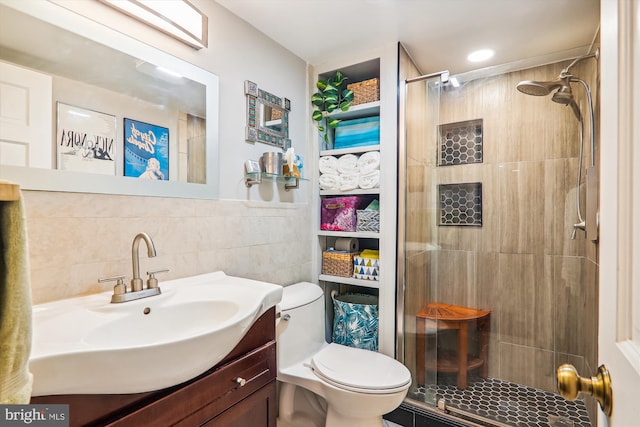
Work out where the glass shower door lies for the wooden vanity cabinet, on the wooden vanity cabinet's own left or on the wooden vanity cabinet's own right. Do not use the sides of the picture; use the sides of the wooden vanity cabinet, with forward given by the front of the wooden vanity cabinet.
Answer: on the wooden vanity cabinet's own left

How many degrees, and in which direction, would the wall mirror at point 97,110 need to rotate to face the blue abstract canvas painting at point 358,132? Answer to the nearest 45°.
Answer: approximately 45° to its left

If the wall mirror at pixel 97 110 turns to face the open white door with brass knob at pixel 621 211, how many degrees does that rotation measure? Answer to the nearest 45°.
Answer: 0° — it already faces it

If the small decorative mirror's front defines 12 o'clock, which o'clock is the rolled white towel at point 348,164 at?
The rolled white towel is roughly at 10 o'clock from the small decorative mirror.

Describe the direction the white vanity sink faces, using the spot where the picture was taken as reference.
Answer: facing the viewer and to the right of the viewer

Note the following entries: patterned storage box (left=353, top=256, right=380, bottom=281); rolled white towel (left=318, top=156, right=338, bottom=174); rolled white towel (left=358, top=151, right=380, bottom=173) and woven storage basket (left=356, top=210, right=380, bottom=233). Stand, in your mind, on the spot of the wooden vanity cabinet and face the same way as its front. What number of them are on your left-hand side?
4

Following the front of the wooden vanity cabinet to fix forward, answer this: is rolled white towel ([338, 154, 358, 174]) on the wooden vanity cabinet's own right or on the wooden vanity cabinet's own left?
on the wooden vanity cabinet's own left

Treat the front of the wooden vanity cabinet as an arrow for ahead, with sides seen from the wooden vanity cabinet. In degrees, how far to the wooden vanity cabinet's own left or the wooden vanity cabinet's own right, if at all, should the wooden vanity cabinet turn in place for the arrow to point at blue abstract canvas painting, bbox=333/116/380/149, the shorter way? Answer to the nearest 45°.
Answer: approximately 90° to the wooden vanity cabinet's own left

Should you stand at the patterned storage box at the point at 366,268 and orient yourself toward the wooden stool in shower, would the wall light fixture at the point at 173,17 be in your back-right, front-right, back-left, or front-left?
back-right

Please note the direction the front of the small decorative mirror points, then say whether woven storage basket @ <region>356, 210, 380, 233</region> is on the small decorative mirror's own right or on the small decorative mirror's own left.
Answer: on the small decorative mirror's own left
